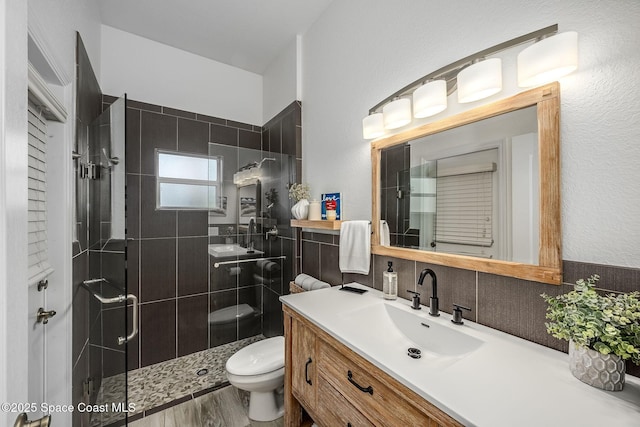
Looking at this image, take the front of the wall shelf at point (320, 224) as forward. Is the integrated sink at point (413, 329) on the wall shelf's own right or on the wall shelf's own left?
on the wall shelf's own left

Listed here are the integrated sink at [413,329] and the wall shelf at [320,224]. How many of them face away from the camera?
0

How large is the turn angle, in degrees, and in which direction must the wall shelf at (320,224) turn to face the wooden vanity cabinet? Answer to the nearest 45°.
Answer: approximately 45° to its left

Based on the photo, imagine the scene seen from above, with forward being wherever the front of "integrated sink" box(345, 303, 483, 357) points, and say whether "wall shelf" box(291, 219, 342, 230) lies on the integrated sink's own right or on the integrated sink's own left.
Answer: on the integrated sink's own right

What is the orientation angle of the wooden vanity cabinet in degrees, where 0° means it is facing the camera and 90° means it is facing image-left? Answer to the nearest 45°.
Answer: approximately 45°

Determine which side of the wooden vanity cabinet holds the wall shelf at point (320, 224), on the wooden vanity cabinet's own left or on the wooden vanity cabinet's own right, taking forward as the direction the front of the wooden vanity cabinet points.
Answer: on the wooden vanity cabinet's own right

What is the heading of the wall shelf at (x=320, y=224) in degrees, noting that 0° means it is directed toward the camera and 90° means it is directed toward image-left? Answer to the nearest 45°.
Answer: approximately 45°

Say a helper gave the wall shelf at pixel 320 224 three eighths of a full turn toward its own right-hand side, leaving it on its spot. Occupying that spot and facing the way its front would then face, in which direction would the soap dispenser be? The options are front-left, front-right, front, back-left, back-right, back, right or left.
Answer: back-right

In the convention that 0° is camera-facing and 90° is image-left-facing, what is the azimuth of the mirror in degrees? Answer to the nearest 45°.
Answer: approximately 45°

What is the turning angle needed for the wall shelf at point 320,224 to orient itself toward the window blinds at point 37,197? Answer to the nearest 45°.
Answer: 0° — it already faces it

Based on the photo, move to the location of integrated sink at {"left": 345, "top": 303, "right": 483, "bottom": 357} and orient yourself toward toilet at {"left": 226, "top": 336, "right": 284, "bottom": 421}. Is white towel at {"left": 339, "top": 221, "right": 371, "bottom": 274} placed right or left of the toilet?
right

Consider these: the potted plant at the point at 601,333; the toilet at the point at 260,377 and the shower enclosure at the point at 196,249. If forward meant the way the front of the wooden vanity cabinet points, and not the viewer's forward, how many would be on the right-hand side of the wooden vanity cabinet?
2

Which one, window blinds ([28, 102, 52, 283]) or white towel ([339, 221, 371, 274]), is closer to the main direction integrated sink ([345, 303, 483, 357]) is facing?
the window blinds
